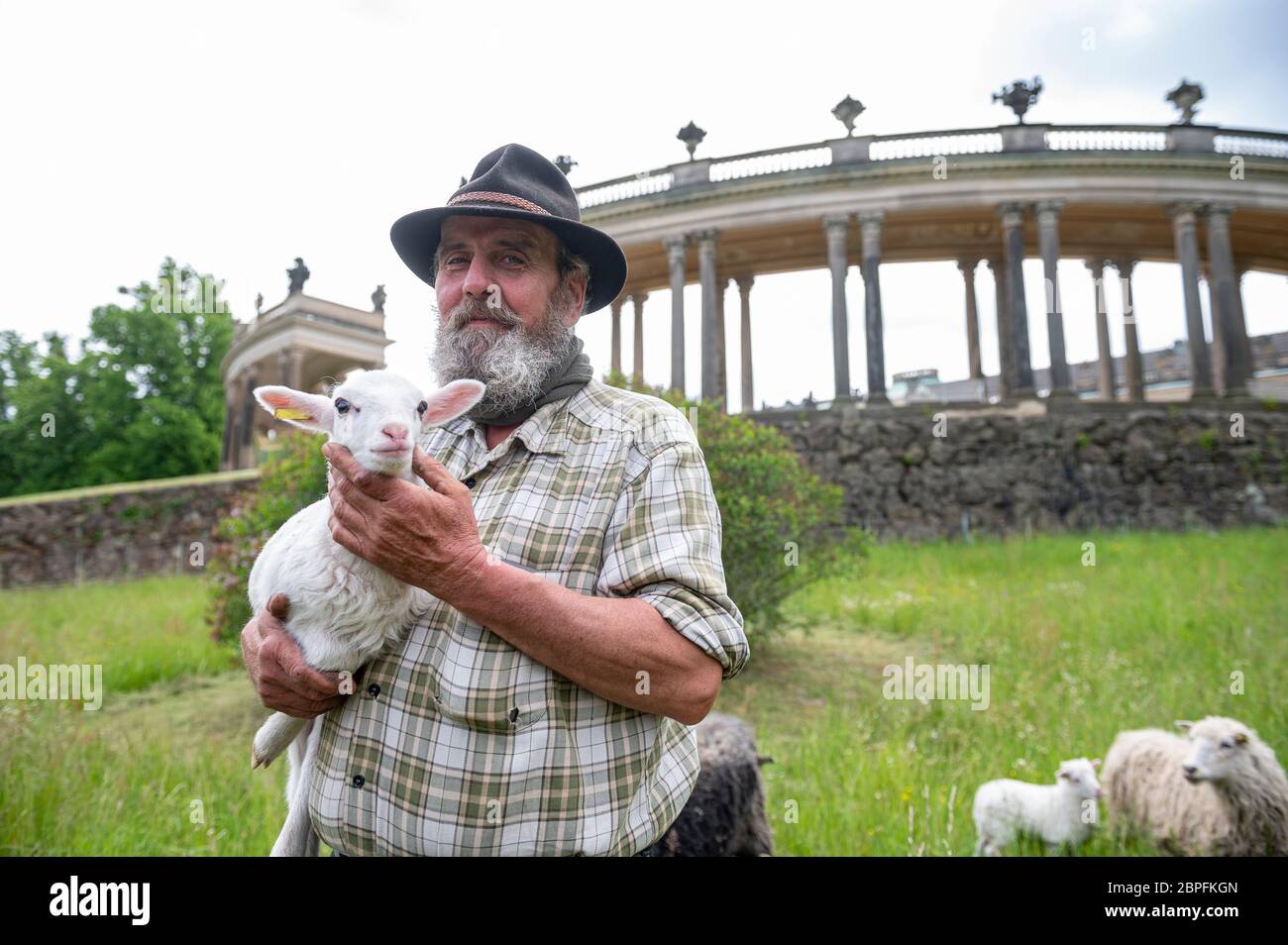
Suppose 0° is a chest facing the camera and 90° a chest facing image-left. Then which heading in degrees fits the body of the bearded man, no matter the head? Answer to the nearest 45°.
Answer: approximately 45°

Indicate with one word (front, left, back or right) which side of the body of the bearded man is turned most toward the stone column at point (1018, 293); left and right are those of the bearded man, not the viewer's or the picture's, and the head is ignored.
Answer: back

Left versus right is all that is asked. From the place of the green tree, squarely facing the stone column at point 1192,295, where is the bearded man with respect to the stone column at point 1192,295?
right

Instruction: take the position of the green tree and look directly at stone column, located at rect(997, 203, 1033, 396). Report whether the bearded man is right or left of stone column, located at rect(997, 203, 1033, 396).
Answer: right

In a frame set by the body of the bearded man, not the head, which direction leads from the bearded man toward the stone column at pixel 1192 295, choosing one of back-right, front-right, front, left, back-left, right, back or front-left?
back

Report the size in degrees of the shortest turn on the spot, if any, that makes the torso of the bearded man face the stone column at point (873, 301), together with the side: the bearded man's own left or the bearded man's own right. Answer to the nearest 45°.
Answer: approximately 180°

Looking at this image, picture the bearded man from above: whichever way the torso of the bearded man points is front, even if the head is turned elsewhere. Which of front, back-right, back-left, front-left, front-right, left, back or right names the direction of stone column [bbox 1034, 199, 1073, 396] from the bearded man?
back
